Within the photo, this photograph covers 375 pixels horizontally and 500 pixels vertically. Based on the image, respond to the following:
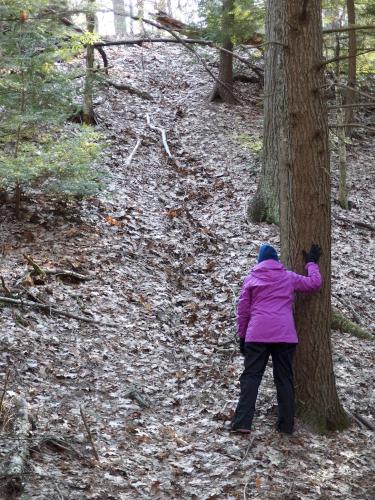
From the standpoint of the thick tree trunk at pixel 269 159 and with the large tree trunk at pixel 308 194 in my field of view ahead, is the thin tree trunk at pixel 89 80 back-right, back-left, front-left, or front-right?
back-right

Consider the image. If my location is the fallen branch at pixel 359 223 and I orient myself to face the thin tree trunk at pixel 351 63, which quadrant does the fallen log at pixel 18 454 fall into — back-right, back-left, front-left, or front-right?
back-left

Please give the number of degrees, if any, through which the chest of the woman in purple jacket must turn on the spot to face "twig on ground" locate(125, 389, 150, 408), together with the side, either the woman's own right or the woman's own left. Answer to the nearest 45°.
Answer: approximately 90° to the woman's own left

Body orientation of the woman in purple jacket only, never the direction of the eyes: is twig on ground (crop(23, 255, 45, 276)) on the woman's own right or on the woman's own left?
on the woman's own left

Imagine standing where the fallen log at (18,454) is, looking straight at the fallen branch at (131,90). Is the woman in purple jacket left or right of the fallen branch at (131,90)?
right

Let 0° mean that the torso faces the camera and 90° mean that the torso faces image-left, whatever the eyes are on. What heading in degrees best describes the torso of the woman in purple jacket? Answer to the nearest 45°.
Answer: approximately 180°

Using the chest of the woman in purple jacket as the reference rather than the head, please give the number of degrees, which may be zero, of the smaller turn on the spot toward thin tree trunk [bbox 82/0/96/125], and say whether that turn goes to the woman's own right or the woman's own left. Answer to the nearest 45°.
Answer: approximately 45° to the woman's own left
